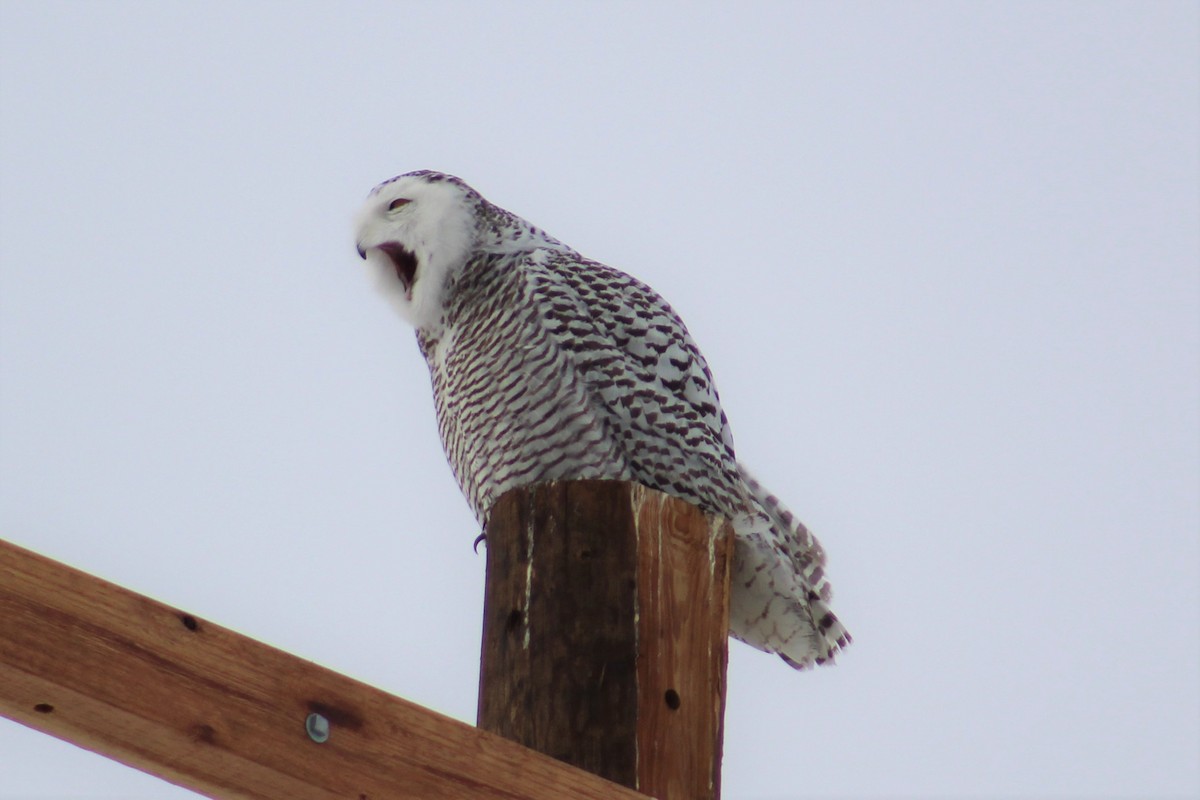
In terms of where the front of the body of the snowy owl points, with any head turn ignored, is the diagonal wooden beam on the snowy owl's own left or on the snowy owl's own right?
on the snowy owl's own left

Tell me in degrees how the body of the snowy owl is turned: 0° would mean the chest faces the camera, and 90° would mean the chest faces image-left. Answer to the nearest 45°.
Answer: approximately 90°
